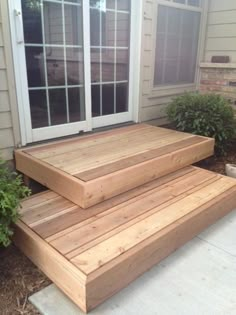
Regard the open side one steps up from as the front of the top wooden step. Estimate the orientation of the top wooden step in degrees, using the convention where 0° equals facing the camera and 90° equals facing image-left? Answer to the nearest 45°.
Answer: approximately 315°

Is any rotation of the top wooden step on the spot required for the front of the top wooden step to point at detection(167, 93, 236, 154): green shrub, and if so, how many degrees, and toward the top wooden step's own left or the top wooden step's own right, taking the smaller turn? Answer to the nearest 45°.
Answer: approximately 90° to the top wooden step's own left

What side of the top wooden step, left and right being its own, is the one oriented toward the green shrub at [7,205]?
right

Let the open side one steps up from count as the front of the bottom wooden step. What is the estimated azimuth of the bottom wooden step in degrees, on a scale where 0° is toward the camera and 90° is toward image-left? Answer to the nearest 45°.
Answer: approximately 315°

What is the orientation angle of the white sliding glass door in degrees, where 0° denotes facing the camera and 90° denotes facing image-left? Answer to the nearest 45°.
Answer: approximately 315°

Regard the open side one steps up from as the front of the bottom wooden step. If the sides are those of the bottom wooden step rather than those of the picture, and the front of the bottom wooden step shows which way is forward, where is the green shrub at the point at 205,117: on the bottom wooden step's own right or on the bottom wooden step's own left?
on the bottom wooden step's own left

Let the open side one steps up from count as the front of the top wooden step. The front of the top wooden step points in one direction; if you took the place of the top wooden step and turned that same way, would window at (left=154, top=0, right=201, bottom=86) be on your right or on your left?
on your left

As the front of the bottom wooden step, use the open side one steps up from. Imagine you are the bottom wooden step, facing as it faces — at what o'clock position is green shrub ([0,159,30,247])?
The green shrub is roughly at 4 o'clock from the bottom wooden step.

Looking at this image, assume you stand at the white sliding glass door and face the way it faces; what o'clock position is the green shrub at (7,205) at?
The green shrub is roughly at 2 o'clock from the white sliding glass door.
